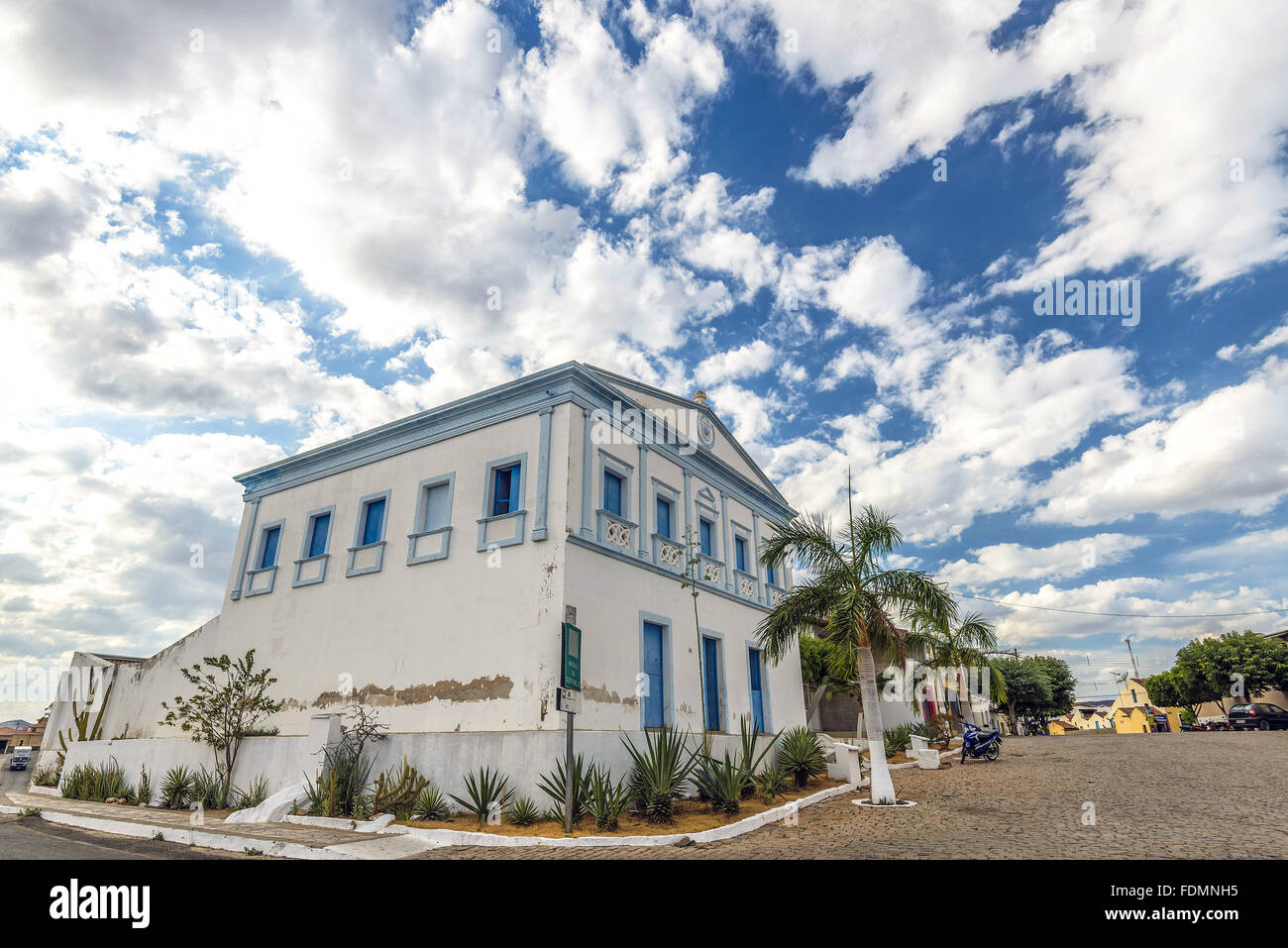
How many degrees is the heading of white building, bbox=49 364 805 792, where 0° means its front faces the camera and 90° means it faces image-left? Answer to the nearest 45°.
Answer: approximately 315°

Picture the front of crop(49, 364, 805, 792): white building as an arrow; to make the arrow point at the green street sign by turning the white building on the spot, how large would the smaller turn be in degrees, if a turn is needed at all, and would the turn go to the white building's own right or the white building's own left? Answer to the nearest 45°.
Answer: approximately 45° to the white building's own right

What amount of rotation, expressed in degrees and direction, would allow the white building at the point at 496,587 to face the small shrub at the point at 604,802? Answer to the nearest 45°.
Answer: approximately 45° to its right

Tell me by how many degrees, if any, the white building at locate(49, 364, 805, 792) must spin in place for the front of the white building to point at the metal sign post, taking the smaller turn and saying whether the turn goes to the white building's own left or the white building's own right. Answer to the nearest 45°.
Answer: approximately 45° to the white building's own right

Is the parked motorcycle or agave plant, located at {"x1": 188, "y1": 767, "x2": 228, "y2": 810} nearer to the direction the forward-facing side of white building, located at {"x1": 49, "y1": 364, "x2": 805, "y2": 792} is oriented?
the parked motorcycle

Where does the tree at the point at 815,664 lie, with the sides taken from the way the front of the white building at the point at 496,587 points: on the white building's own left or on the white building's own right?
on the white building's own left

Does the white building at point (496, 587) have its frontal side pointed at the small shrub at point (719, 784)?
yes

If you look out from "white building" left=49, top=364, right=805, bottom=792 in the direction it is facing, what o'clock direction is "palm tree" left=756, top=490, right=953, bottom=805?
The palm tree is roughly at 12 o'clock from the white building.

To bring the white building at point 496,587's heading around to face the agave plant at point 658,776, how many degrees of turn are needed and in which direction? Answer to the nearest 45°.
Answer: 0° — it already faces it

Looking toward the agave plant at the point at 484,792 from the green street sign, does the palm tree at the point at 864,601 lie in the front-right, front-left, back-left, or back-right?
back-right

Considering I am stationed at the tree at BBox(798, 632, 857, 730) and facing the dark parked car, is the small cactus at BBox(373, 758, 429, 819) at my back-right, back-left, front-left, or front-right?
back-right
